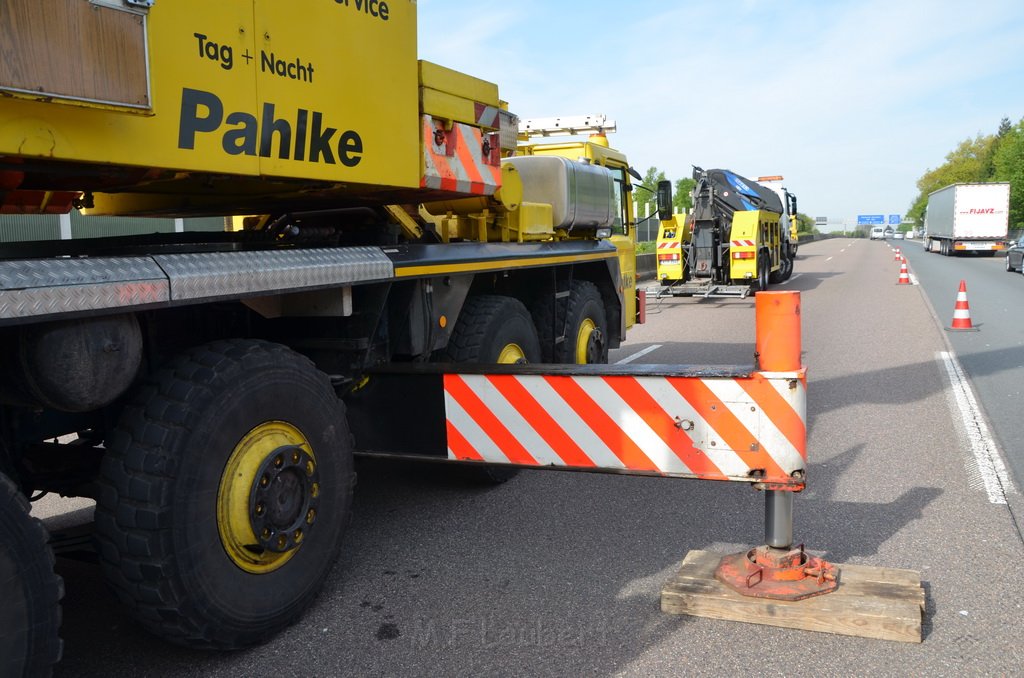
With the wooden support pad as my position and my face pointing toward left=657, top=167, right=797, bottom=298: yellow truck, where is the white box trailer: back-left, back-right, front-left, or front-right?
front-right

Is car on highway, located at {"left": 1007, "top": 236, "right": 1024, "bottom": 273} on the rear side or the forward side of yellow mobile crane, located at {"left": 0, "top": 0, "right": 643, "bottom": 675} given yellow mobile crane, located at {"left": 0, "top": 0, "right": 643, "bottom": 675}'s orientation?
on the forward side

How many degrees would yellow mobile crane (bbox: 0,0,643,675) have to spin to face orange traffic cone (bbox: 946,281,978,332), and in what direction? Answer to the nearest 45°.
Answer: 0° — it already faces it

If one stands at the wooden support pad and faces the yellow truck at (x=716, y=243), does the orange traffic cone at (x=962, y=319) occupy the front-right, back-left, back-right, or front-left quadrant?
front-right

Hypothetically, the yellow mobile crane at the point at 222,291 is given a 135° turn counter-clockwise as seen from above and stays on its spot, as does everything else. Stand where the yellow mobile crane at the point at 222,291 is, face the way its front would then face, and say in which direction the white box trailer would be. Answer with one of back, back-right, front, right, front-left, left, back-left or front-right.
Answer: back-right

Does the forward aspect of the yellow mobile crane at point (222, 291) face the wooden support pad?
no

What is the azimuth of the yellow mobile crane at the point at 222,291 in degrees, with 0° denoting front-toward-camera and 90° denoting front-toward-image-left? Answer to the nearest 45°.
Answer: approximately 225°

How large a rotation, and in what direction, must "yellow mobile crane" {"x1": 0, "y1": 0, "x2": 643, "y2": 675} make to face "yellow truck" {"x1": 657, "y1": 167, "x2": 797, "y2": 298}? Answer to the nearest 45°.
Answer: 0° — it already faces it
